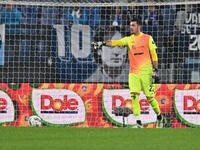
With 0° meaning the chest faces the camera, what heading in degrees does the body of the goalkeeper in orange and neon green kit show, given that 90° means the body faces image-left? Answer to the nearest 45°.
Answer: approximately 45°

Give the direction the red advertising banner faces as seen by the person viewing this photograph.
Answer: facing the viewer

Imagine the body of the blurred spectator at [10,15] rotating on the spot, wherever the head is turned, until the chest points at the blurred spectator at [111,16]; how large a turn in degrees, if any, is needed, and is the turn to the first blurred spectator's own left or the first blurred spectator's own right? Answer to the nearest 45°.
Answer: approximately 90° to the first blurred spectator's own left

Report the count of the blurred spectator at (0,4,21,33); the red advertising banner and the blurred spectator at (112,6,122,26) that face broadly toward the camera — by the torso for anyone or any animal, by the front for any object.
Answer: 3

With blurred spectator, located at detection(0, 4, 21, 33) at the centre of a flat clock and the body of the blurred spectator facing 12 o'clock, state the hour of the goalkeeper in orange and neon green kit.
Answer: The goalkeeper in orange and neon green kit is roughly at 11 o'clock from the blurred spectator.

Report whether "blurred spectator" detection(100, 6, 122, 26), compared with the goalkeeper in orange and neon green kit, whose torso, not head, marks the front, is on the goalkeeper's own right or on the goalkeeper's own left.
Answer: on the goalkeeper's own right

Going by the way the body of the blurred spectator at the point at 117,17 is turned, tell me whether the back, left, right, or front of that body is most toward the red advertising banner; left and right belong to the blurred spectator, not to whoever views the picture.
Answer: front

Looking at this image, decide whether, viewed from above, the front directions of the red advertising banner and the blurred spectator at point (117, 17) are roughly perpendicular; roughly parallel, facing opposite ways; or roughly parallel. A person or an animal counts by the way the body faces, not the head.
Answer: roughly parallel

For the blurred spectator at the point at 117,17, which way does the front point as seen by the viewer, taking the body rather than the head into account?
toward the camera
